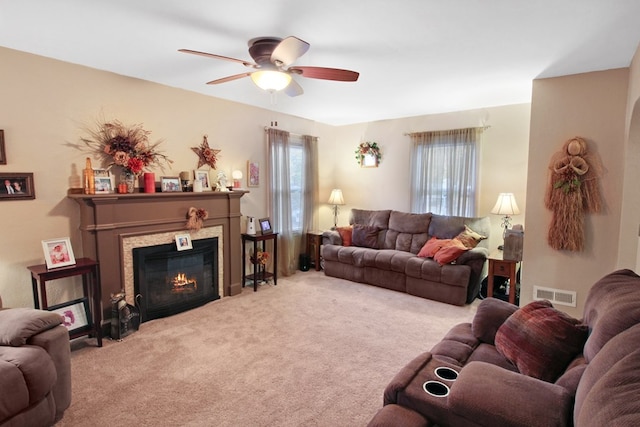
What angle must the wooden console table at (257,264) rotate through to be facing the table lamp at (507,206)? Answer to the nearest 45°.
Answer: approximately 45° to its left

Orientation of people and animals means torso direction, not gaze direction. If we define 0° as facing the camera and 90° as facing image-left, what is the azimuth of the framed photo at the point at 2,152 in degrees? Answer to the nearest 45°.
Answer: approximately 315°

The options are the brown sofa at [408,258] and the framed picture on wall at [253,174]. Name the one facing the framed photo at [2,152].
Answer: the brown sofa

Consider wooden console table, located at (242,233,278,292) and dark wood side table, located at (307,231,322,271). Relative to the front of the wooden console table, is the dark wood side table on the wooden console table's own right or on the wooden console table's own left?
on the wooden console table's own left

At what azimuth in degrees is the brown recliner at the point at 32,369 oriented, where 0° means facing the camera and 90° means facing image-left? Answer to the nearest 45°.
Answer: approximately 315°

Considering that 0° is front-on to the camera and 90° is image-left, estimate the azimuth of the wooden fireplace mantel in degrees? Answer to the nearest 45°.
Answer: approximately 315°

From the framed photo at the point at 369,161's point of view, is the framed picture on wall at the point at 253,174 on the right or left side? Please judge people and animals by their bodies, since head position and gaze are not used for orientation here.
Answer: on its right
